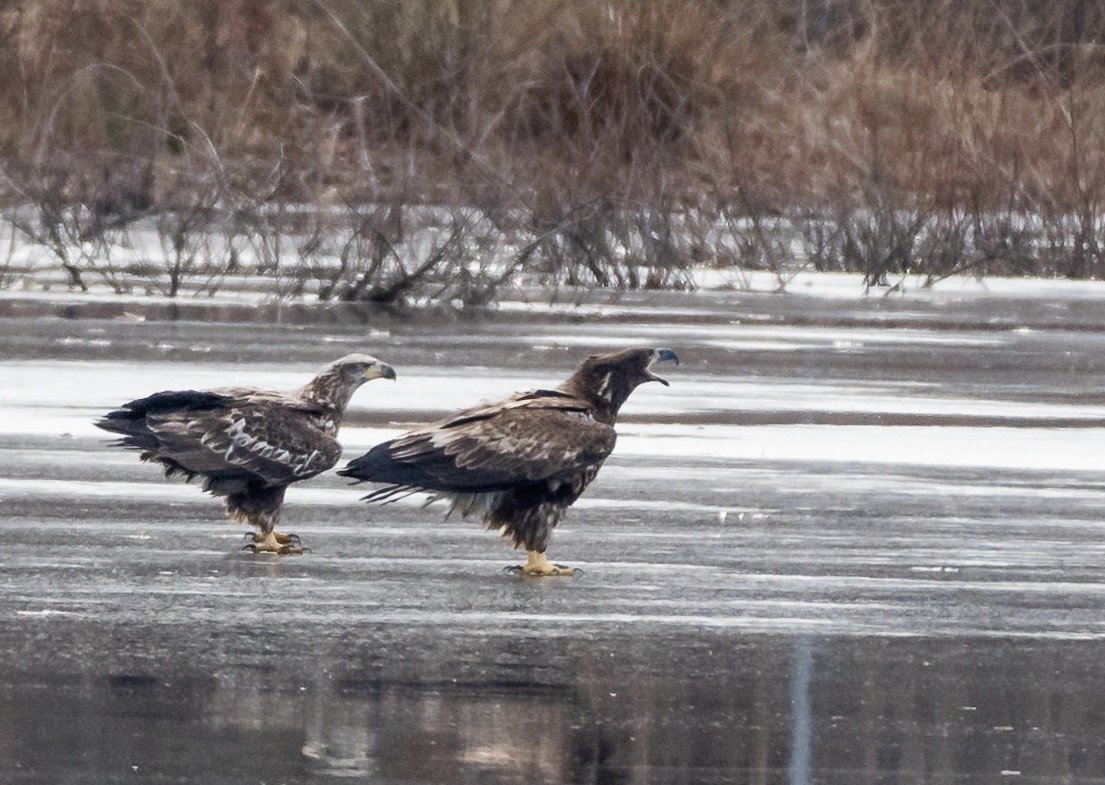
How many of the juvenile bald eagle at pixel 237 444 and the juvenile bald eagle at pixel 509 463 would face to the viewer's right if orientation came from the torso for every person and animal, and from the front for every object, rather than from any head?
2

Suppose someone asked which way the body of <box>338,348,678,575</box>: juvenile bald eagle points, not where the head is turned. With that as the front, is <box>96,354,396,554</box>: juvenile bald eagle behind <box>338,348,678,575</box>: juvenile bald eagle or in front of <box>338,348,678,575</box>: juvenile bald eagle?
behind

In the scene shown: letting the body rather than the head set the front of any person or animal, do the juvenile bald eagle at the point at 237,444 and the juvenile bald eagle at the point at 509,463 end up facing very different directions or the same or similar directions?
same or similar directions

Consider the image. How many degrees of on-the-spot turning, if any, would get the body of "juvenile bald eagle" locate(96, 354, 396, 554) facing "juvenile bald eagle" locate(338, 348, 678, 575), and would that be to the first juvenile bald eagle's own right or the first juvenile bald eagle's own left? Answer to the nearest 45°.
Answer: approximately 45° to the first juvenile bald eagle's own right

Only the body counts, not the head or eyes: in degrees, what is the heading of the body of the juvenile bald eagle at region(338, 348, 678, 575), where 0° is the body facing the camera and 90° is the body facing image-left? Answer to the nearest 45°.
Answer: approximately 270°

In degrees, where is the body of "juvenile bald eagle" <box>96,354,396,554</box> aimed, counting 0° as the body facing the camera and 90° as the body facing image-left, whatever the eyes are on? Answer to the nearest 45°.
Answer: approximately 270°
